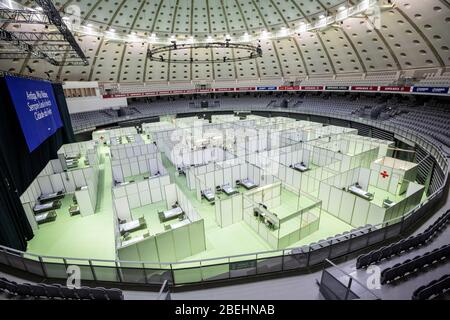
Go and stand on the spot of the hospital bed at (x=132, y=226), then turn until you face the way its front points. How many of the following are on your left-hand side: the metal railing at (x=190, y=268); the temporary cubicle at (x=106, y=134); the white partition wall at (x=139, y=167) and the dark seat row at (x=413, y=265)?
2

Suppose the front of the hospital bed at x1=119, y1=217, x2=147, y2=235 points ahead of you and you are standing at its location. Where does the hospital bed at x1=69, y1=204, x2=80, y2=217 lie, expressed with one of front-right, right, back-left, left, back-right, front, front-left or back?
back-left

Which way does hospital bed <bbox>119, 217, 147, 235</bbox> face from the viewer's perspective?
to the viewer's right

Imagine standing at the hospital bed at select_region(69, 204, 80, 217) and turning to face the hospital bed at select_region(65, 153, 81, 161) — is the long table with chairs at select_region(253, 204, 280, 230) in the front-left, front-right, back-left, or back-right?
back-right

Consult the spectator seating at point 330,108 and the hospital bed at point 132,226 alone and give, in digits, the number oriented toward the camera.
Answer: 1

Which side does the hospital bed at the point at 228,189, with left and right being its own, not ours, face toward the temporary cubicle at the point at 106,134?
back

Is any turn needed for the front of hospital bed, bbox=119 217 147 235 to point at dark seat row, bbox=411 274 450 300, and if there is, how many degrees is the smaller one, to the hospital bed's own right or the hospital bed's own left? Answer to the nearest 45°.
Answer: approximately 45° to the hospital bed's own right

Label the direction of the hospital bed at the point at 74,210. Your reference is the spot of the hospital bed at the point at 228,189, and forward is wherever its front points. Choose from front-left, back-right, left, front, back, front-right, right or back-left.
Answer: back-right
